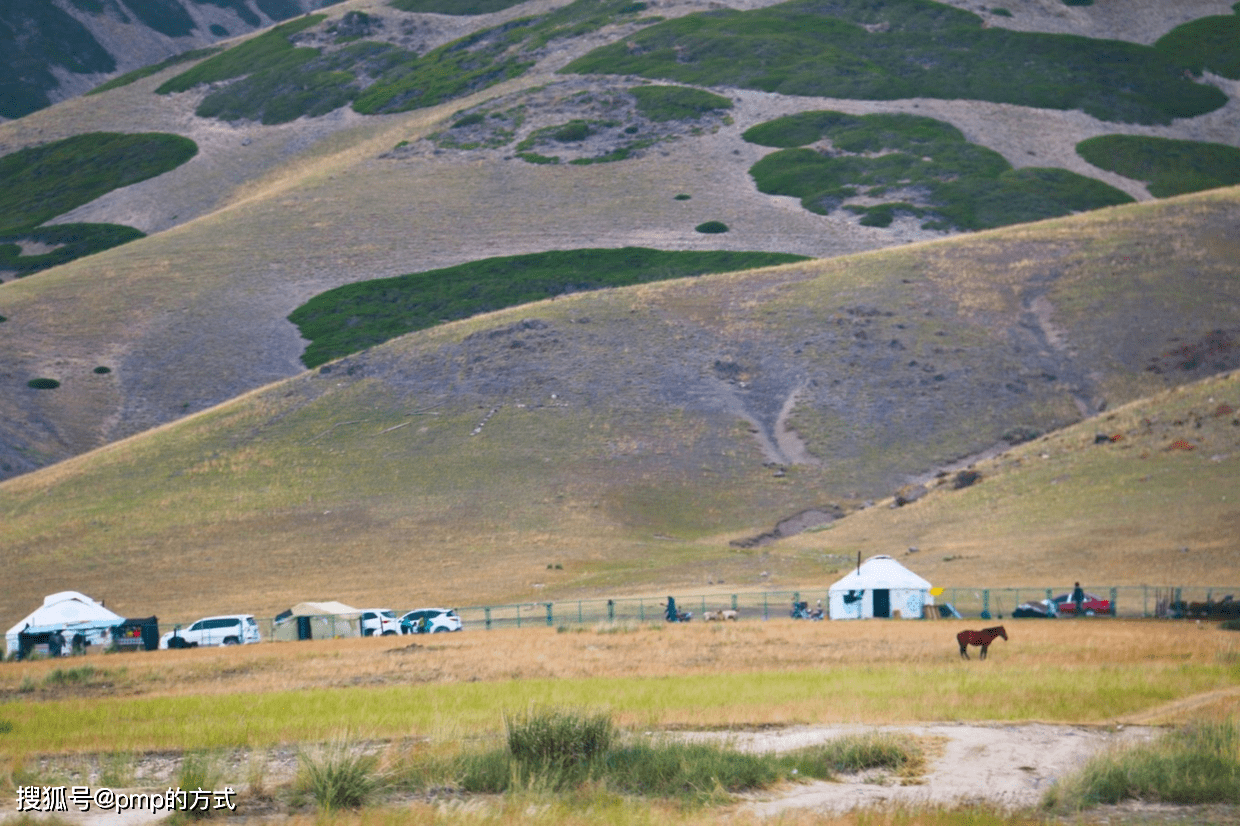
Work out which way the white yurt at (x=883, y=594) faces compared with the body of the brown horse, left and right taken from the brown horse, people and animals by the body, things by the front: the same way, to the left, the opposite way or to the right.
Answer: to the right

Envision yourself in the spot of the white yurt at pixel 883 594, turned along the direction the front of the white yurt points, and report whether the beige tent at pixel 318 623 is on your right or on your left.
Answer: on your right

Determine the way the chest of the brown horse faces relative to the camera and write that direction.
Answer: to the viewer's right

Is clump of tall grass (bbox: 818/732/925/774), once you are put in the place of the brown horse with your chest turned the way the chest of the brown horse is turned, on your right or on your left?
on your right

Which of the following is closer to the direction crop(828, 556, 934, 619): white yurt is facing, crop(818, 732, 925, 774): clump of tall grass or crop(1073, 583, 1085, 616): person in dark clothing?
the clump of tall grass

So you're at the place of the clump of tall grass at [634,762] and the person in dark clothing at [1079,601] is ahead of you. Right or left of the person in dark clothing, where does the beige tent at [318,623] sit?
left

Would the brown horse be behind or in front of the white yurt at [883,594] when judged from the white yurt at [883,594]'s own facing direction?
in front

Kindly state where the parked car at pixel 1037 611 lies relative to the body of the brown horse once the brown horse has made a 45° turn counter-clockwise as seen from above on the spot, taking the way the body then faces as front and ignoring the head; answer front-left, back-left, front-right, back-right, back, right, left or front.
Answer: front-left

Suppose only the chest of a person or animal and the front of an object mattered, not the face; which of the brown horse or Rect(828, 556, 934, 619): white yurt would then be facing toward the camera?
the white yurt

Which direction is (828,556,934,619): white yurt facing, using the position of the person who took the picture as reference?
facing the viewer

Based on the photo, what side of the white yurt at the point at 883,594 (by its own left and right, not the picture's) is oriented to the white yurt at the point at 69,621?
right
